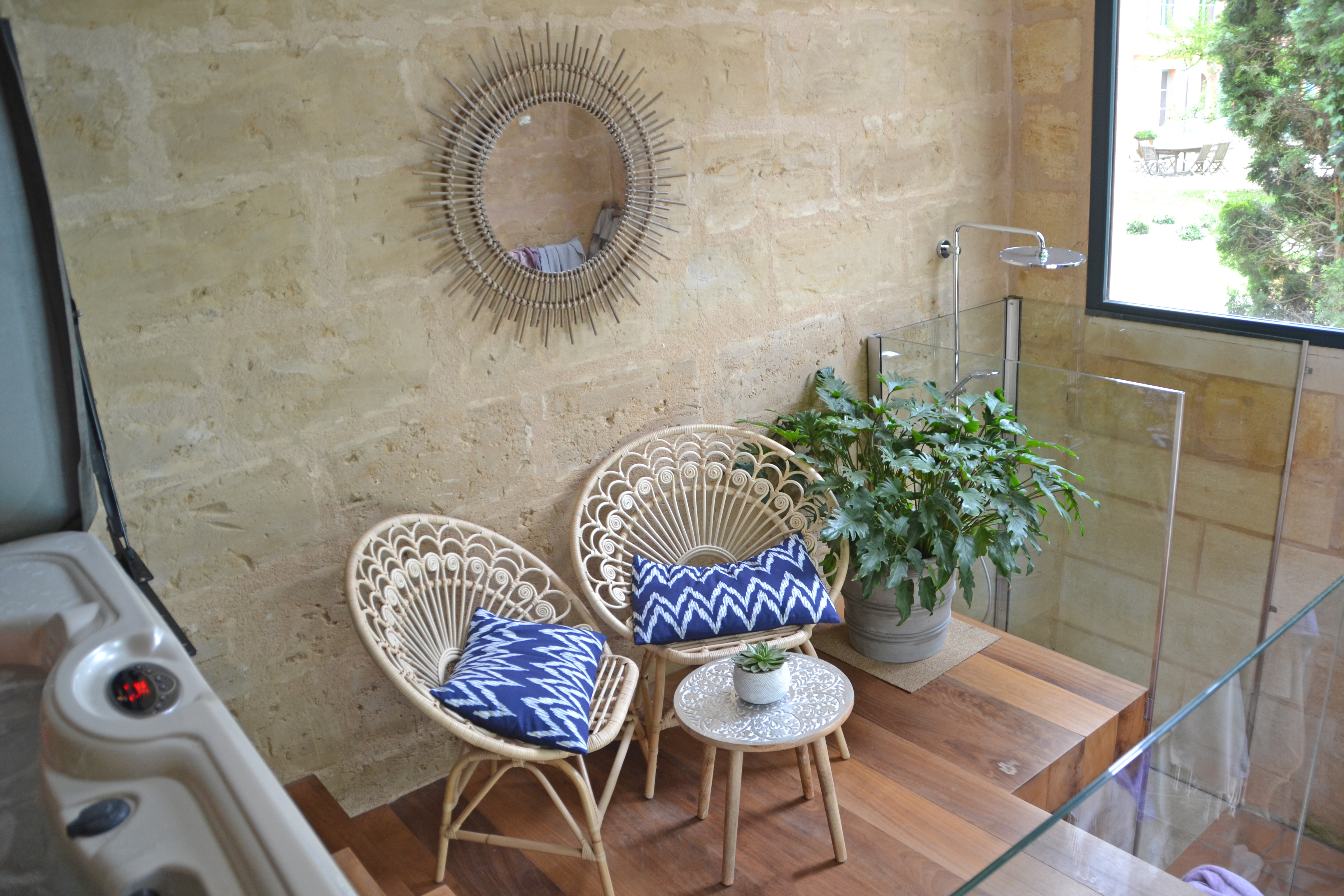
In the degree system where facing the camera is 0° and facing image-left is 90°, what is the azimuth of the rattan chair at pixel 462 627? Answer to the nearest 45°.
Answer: approximately 315°

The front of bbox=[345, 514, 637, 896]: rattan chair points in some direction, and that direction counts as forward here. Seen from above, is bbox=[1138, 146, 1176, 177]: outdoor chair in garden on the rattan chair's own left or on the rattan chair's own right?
on the rattan chair's own left

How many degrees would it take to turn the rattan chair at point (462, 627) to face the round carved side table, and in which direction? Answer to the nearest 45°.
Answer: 0° — it already faces it

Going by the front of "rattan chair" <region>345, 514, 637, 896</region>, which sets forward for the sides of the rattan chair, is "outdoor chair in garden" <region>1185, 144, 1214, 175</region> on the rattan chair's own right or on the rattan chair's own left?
on the rattan chair's own left

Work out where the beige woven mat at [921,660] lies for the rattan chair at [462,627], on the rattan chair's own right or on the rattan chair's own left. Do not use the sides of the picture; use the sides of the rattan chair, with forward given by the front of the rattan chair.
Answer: on the rattan chair's own left

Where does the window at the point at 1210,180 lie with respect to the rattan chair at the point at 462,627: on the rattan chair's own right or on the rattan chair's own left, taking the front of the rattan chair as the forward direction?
on the rattan chair's own left

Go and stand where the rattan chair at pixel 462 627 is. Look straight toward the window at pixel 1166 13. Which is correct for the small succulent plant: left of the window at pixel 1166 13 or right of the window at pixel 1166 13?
right

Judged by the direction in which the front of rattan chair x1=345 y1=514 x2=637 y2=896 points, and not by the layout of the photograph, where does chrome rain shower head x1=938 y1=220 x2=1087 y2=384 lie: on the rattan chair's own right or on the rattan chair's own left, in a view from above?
on the rattan chair's own left

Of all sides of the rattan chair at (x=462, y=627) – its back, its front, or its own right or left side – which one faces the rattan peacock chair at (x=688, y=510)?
left

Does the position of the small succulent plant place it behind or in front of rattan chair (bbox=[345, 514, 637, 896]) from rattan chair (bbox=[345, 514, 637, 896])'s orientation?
in front

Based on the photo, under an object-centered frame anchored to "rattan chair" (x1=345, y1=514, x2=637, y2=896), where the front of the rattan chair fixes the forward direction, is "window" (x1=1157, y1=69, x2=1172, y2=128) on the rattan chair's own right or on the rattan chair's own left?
on the rattan chair's own left
